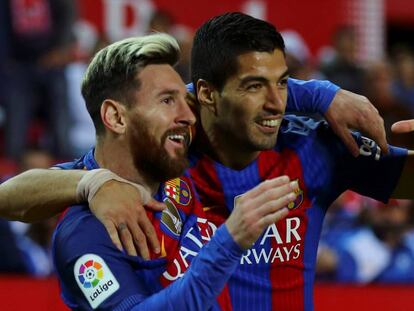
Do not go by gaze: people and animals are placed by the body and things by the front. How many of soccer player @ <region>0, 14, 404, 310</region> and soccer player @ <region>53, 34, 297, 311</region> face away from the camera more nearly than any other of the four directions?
0

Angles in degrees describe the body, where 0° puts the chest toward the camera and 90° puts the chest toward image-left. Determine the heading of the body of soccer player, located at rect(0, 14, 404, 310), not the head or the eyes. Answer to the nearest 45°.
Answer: approximately 315°

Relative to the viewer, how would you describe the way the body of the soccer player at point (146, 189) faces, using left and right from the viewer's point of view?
facing the viewer and to the right of the viewer

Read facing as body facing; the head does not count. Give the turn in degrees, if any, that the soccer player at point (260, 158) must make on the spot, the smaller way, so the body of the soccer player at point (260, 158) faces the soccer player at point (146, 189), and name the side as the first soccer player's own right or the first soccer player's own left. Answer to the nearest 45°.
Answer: approximately 90° to the first soccer player's own right

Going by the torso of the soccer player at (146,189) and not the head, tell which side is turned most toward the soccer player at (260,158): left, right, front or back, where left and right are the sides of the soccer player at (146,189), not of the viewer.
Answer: left

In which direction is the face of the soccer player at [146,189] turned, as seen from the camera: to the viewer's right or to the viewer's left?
to the viewer's right
